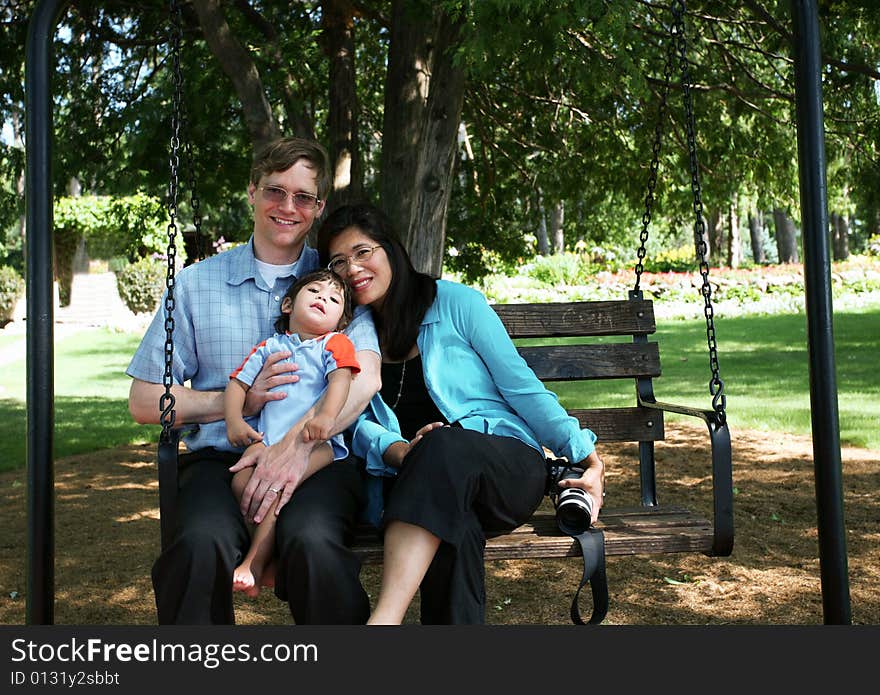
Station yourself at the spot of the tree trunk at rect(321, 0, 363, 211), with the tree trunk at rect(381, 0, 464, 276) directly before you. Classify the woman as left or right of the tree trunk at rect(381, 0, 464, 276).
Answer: right

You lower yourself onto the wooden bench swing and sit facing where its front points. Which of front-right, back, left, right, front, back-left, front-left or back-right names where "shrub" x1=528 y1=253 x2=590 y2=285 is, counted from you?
back

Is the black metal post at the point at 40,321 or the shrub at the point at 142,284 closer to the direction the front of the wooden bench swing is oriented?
the black metal post

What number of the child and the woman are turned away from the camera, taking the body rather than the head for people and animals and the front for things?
0

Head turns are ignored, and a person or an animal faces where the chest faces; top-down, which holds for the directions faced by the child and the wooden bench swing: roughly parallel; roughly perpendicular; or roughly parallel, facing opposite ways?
roughly parallel

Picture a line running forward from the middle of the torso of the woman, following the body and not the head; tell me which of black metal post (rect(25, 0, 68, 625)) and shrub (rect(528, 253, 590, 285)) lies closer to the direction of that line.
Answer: the black metal post

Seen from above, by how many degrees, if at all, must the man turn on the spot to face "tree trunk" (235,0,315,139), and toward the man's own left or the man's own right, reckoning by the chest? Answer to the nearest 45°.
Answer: approximately 180°

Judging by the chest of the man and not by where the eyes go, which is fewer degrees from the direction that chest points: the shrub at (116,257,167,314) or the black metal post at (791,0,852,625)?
the black metal post

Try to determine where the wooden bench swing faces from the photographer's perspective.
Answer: facing the viewer

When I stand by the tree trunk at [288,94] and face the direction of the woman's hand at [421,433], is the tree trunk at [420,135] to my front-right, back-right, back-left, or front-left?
front-left

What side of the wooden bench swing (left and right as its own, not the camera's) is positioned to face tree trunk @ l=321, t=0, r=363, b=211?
back

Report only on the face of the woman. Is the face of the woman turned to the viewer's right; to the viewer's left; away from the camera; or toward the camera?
toward the camera

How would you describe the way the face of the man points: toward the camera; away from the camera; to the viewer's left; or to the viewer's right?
toward the camera

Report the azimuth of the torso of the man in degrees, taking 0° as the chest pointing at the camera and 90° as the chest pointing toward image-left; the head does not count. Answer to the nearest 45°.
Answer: approximately 0°

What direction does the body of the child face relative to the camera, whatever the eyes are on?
toward the camera

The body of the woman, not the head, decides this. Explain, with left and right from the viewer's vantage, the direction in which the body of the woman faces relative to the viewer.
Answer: facing the viewer and to the left of the viewer
